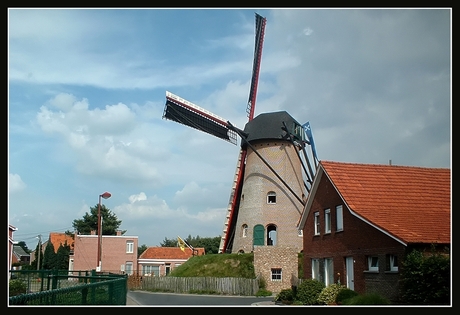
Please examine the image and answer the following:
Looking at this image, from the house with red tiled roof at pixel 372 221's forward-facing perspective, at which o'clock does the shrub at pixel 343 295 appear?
The shrub is roughly at 11 o'clock from the house with red tiled roof.

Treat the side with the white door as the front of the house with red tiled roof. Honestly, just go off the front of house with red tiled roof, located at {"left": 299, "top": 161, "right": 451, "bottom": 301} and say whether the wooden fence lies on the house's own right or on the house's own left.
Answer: on the house's own right

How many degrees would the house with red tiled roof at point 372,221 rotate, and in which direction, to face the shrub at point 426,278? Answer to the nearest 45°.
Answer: approximately 45° to its left

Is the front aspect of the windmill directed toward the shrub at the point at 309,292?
no

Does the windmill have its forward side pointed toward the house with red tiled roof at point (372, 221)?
no

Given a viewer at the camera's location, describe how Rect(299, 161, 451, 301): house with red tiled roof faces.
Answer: facing the viewer and to the left of the viewer

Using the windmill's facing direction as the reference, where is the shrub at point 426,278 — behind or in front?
behind

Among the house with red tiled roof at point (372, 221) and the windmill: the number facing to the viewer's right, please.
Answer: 0

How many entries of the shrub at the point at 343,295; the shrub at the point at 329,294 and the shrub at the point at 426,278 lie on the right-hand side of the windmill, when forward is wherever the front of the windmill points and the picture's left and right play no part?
0
